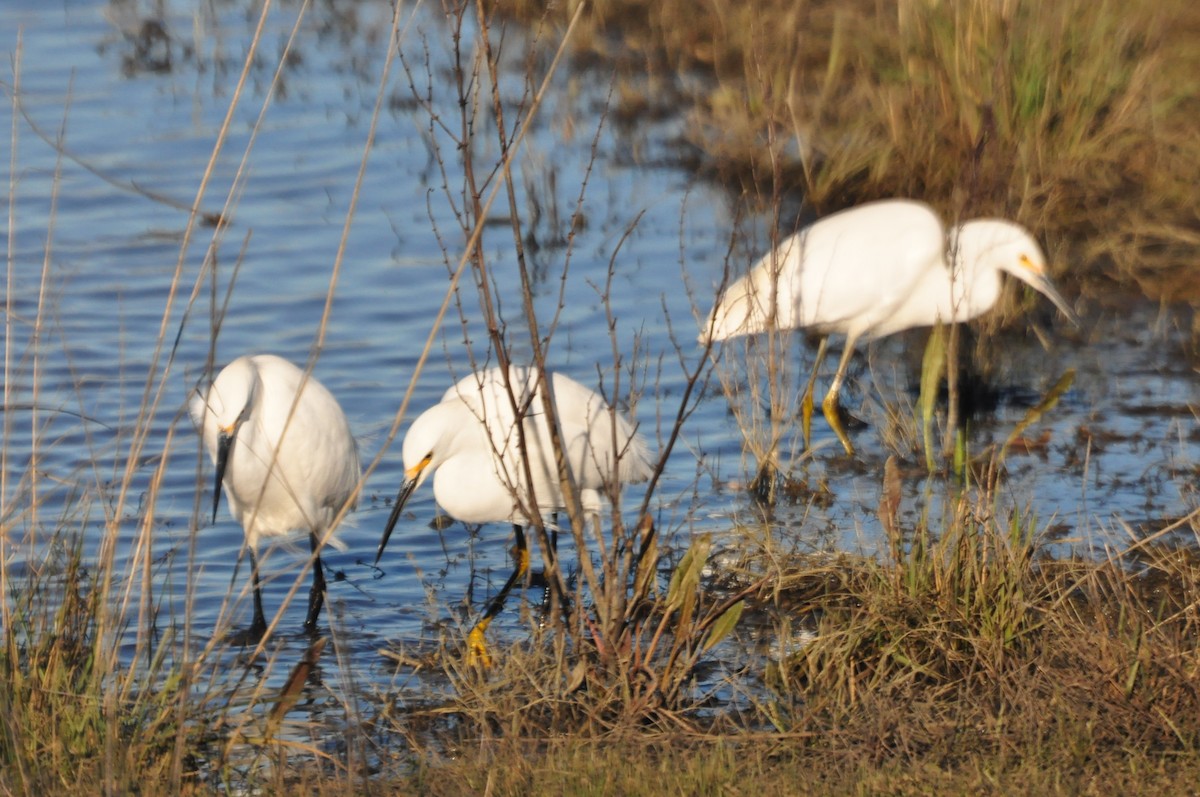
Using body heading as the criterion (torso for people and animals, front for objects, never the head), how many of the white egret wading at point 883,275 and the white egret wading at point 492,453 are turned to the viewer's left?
1

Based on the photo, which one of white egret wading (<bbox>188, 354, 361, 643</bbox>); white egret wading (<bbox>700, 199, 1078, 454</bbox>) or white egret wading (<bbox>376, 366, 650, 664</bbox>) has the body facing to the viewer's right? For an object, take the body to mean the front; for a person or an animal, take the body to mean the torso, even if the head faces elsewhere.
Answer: white egret wading (<bbox>700, 199, 1078, 454</bbox>)

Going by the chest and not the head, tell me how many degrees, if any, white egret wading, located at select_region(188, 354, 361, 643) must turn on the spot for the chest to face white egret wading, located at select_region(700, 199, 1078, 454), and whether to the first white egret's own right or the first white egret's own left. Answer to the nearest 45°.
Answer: approximately 180°

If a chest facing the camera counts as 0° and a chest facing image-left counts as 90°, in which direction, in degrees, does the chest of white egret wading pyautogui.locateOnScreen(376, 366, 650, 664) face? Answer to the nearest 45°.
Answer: approximately 90°

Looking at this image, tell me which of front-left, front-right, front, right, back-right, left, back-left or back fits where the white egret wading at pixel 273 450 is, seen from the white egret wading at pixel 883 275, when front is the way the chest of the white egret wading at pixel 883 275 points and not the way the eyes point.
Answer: back-right

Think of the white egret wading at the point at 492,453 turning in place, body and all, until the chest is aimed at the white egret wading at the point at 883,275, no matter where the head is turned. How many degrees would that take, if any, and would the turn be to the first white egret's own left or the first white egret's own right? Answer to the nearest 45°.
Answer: approximately 135° to the first white egret's own right

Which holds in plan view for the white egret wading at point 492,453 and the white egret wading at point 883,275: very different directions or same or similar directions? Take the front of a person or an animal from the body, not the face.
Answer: very different directions

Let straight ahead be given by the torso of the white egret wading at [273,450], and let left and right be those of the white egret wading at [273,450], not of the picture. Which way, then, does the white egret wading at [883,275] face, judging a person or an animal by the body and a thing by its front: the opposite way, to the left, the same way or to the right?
to the left

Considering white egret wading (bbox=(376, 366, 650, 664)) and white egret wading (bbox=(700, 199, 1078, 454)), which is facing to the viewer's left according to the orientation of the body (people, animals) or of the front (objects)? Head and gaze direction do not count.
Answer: white egret wading (bbox=(376, 366, 650, 664))

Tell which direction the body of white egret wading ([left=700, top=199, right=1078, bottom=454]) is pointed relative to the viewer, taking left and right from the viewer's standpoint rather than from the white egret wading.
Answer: facing to the right of the viewer

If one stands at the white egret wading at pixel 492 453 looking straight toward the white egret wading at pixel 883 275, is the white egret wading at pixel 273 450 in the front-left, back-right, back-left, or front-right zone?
back-left

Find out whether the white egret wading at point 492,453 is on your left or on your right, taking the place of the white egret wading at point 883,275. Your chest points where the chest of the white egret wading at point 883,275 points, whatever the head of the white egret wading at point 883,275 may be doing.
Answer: on your right
